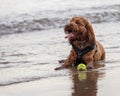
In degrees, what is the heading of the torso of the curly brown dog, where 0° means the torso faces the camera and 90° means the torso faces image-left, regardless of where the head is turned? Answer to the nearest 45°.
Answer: approximately 45°
